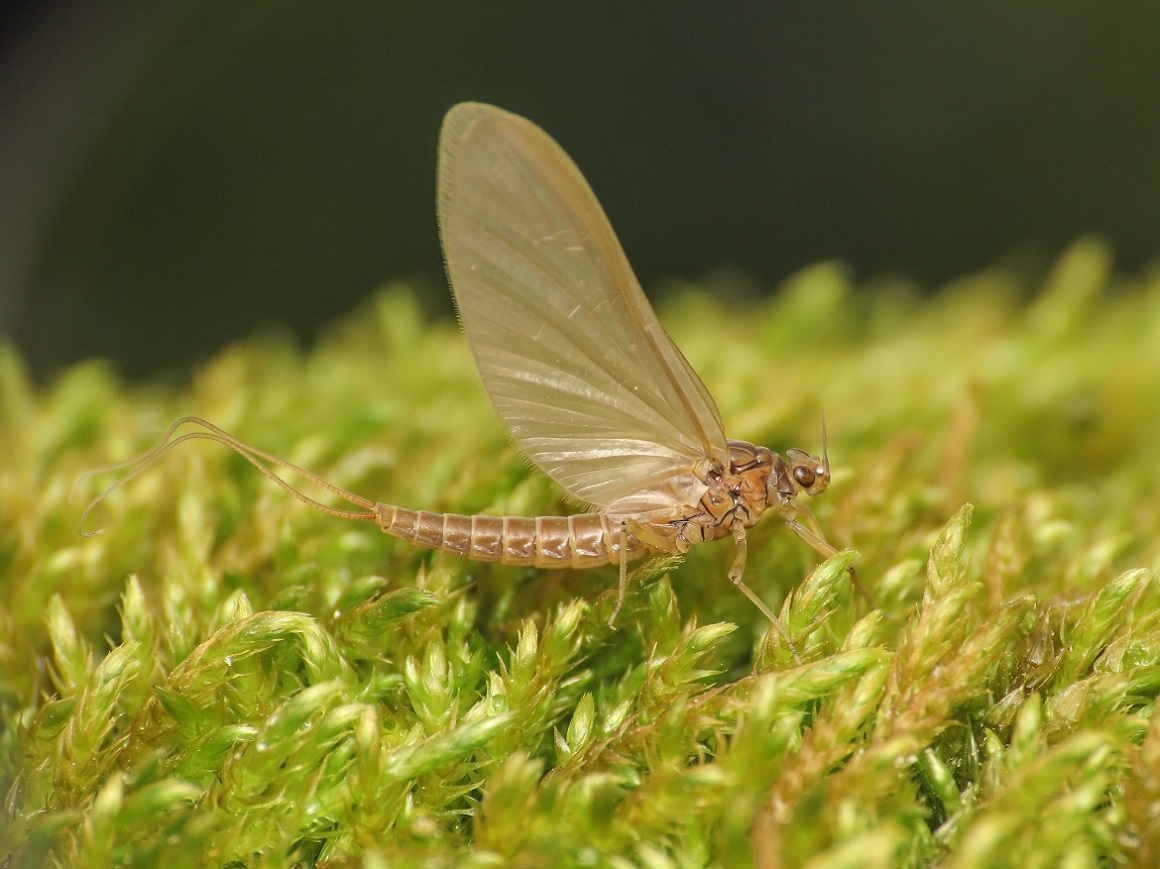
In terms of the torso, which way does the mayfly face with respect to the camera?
to the viewer's right
